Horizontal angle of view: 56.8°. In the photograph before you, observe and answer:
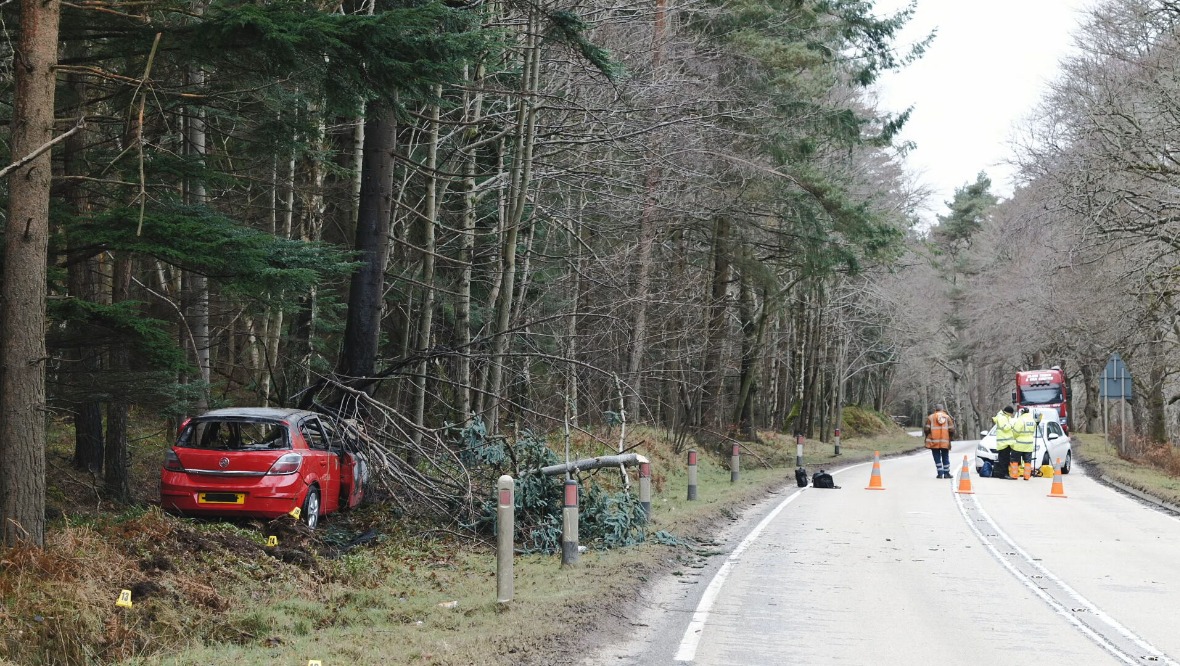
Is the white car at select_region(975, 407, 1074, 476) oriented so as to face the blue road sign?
no

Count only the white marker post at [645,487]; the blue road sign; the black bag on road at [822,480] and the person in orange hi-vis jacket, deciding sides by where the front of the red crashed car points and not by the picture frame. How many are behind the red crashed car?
0

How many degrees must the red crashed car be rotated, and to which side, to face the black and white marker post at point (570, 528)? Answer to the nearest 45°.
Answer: approximately 90° to its right

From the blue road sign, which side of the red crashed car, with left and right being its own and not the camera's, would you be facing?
front

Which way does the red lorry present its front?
toward the camera

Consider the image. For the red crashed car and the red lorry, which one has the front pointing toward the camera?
the red lorry

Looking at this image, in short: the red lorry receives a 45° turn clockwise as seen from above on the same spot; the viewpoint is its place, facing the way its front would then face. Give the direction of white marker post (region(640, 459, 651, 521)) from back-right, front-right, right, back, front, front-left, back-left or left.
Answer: front-left

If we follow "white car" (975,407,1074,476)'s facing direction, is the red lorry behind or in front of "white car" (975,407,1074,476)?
behind

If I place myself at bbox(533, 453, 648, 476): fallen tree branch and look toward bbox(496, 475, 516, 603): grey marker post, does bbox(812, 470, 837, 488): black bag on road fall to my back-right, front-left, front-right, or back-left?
back-left

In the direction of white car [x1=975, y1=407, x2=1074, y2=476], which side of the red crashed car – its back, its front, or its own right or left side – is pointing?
front

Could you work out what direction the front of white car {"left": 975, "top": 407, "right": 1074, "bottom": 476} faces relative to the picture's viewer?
facing the viewer and to the left of the viewer

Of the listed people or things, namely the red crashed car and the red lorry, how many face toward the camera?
1

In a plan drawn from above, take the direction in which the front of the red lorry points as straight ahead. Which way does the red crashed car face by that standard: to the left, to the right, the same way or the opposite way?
the opposite way

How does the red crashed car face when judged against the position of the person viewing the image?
facing away from the viewer and to the right of the viewer

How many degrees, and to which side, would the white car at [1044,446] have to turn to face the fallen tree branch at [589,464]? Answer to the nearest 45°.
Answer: approximately 45° to its left

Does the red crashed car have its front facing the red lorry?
yes

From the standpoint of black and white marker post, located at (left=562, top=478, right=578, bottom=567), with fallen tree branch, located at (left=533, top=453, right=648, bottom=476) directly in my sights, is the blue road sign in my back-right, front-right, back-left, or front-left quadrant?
front-right

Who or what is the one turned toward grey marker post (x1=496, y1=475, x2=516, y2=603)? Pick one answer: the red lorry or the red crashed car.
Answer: the red lorry
